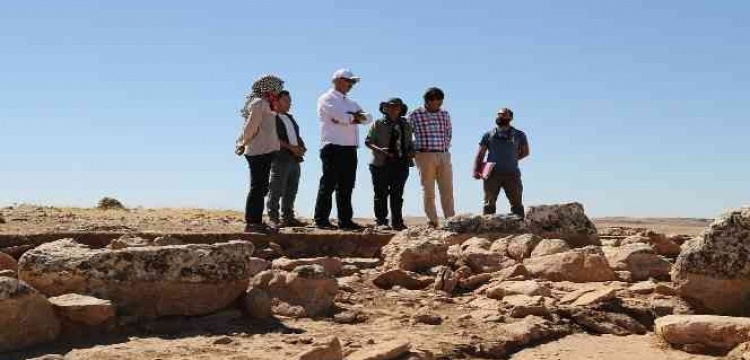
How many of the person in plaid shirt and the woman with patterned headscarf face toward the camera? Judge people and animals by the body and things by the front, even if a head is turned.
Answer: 1

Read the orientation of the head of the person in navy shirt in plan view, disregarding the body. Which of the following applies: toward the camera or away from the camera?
toward the camera

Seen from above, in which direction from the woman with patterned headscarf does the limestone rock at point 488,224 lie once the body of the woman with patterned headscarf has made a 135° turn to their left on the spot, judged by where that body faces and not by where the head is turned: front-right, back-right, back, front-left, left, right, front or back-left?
back-right

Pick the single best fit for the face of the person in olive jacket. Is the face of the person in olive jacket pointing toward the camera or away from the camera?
toward the camera

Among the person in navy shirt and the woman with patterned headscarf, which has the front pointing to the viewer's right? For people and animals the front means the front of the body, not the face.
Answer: the woman with patterned headscarf

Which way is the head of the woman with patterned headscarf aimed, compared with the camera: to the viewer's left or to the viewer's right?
to the viewer's right

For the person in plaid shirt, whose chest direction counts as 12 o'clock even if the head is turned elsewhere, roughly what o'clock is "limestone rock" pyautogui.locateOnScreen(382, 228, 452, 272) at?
The limestone rock is roughly at 12 o'clock from the person in plaid shirt.

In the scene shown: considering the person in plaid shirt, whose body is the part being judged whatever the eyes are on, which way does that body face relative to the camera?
toward the camera

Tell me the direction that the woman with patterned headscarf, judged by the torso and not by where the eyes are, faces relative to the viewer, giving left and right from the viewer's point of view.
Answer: facing to the right of the viewer

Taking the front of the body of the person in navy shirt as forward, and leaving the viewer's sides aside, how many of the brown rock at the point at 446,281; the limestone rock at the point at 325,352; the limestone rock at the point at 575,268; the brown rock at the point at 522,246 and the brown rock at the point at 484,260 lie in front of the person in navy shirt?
5

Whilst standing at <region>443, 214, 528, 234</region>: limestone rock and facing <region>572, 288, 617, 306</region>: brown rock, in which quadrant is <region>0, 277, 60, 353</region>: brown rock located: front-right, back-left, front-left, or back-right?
front-right

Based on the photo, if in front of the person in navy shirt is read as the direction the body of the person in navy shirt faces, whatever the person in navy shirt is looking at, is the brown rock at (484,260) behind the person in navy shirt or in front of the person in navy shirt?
in front

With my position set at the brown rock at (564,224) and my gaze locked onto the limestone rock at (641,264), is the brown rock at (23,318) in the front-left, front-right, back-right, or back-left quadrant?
front-right

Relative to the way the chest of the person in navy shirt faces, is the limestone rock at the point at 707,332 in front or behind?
in front

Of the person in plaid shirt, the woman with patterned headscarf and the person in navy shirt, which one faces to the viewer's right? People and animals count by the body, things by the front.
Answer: the woman with patterned headscarf
